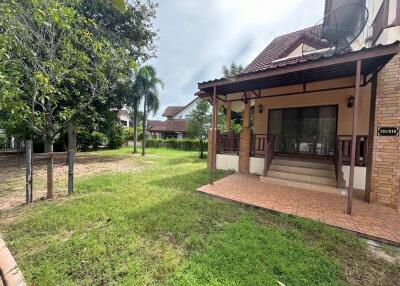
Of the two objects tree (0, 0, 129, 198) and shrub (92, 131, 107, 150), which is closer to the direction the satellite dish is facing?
the tree

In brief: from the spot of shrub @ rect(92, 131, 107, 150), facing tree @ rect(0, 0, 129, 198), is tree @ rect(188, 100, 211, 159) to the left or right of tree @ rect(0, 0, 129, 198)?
left

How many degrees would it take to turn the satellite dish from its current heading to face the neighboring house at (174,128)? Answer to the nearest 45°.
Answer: approximately 90° to its right

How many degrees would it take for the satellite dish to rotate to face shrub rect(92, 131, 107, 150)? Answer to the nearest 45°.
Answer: approximately 45° to its right

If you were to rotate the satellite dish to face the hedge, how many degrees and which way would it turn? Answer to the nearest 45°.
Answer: approximately 90° to its right

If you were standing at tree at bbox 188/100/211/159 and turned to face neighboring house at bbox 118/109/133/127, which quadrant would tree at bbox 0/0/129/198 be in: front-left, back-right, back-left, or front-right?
back-left

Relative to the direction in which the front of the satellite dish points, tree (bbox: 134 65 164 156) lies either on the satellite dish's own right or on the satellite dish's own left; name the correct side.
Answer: on the satellite dish's own right
